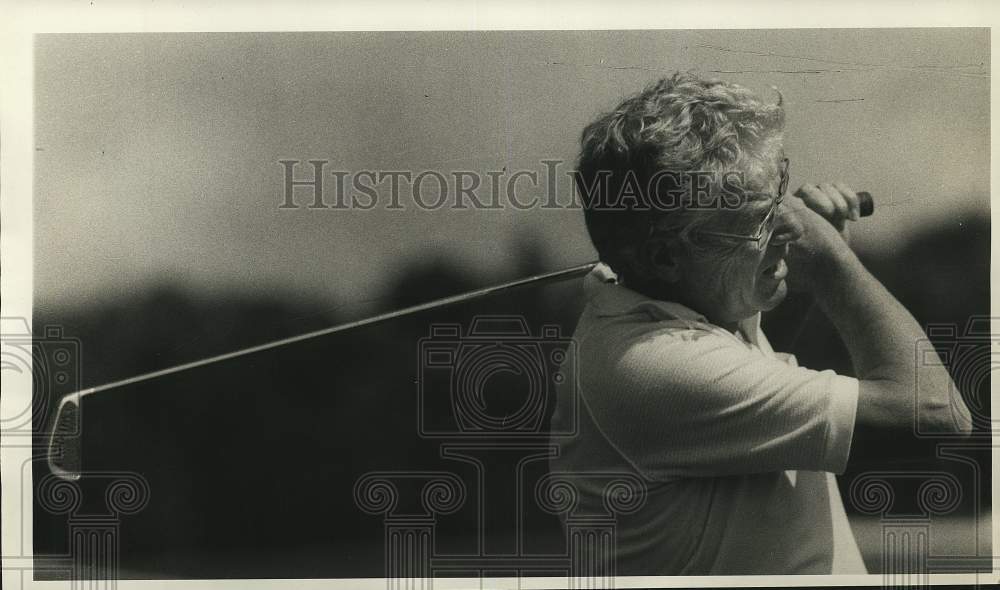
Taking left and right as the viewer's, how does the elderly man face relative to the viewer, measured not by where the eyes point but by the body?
facing to the right of the viewer

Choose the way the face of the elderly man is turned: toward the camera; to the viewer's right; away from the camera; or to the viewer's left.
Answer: to the viewer's right
